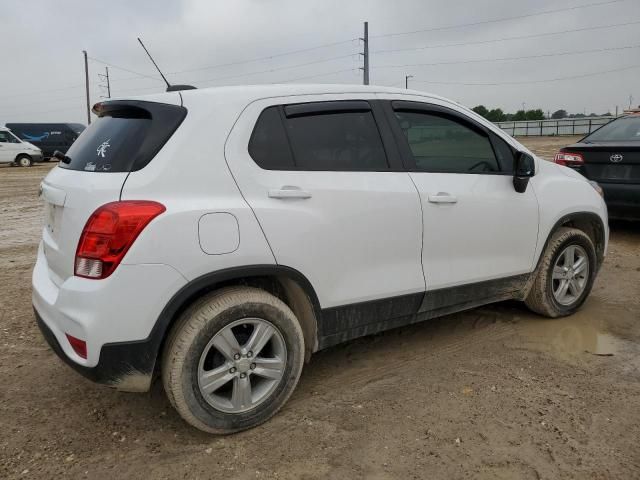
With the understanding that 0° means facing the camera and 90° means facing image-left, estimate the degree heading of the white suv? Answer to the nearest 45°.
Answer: approximately 225°

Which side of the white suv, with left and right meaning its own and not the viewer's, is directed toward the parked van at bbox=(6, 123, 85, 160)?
left

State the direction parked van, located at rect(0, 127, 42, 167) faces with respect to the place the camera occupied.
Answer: facing to the right of the viewer

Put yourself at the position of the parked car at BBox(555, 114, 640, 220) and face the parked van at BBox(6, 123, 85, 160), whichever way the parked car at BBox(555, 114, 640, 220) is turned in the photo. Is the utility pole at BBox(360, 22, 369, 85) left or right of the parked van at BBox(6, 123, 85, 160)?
right
